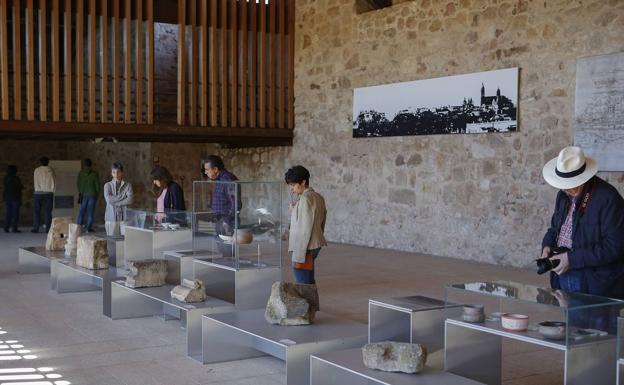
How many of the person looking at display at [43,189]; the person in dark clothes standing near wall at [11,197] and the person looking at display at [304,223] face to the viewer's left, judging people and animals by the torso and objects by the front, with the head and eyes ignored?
1

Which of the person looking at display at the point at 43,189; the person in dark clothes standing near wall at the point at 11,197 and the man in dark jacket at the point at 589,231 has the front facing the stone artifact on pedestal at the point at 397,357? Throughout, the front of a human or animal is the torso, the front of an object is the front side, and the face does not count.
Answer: the man in dark jacket

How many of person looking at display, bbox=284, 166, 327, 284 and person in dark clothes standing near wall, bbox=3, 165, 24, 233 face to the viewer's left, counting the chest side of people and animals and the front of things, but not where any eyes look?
1

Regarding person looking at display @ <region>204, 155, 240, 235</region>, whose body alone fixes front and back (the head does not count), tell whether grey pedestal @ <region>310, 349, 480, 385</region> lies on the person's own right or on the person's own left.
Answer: on the person's own left

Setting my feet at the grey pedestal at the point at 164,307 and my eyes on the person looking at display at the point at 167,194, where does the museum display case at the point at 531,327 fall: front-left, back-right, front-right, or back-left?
back-right

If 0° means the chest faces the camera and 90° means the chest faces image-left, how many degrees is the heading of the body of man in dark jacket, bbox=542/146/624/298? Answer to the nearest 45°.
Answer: approximately 45°

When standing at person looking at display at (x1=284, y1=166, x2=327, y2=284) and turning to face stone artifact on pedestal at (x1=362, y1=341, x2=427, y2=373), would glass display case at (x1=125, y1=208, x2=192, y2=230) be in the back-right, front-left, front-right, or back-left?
back-right

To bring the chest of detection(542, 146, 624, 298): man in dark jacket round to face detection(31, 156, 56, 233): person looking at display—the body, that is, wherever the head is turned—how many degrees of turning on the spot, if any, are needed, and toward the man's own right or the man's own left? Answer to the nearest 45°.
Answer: approximately 90° to the man's own right

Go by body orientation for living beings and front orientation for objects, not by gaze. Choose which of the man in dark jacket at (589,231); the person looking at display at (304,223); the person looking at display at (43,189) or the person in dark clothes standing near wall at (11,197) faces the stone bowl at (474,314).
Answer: the man in dark jacket

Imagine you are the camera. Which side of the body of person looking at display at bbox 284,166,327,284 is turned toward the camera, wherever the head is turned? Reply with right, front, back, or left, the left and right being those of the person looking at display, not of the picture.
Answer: left
